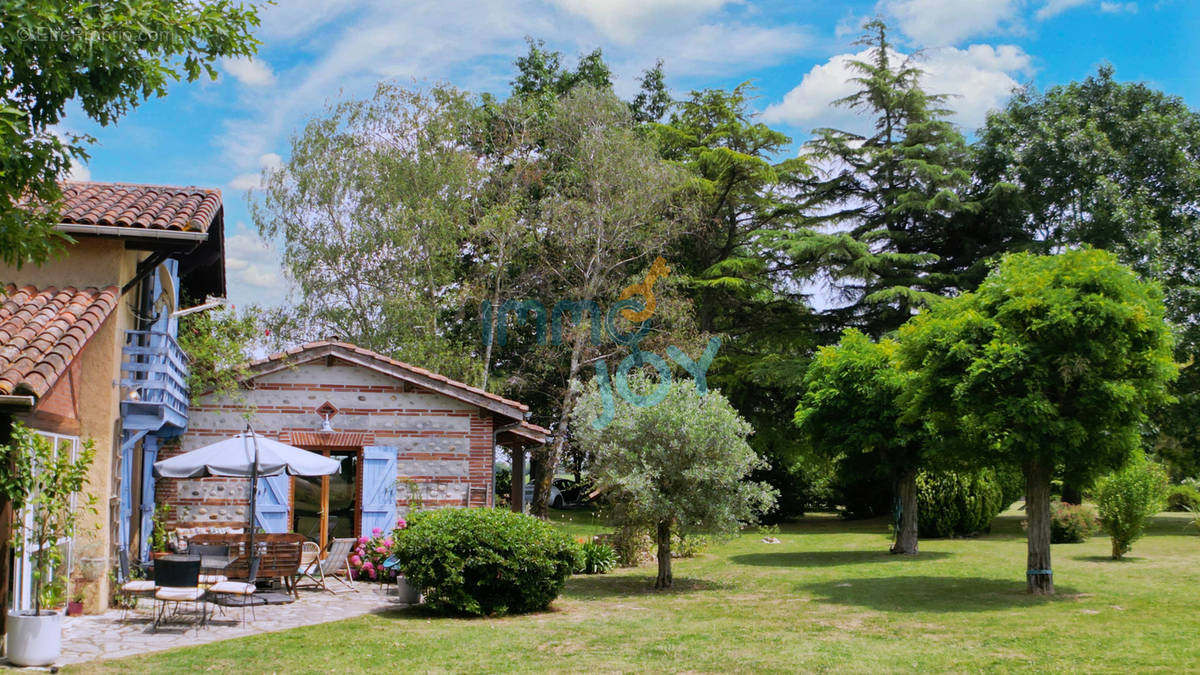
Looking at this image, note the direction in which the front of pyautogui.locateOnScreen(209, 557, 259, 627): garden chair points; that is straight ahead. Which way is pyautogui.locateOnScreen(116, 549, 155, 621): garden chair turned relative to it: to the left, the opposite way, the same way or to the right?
the opposite way

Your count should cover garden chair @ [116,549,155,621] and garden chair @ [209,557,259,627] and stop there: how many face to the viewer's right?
1

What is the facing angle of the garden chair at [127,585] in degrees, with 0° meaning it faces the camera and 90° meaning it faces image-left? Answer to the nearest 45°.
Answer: approximately 270°

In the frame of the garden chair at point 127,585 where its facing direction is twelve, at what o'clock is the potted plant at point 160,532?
The potted plant is roughly at 9 o'clock from the garden chair.

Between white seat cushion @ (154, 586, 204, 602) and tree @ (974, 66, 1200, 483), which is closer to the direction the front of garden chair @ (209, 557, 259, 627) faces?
the white seat cushion

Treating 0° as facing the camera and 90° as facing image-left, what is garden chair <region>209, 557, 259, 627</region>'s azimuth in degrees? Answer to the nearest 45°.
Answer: approximately 90°

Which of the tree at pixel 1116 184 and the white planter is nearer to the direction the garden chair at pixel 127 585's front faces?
the tree
